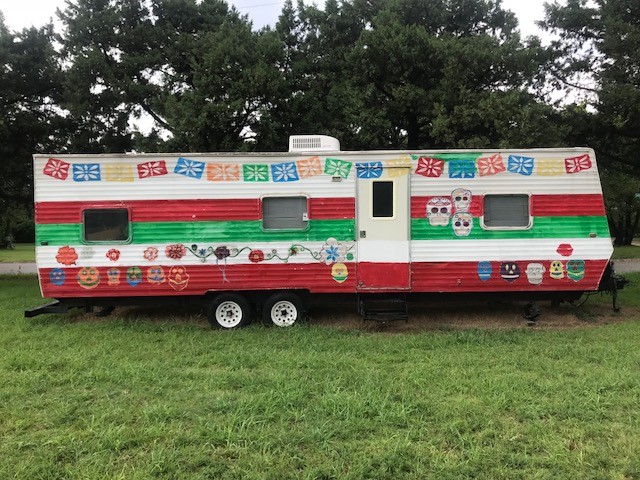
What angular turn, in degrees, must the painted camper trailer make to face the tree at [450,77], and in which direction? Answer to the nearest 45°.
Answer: approximately 45° to its left

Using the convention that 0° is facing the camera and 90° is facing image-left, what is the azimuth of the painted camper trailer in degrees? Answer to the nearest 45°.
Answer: approximately 270°

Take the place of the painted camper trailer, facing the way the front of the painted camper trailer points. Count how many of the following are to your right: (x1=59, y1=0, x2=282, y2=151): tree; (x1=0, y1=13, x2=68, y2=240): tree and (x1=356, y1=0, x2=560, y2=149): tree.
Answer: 0

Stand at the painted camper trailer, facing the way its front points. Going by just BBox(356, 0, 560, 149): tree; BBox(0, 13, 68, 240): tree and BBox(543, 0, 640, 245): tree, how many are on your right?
0

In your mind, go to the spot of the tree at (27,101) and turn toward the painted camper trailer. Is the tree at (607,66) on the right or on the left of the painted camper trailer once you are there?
left

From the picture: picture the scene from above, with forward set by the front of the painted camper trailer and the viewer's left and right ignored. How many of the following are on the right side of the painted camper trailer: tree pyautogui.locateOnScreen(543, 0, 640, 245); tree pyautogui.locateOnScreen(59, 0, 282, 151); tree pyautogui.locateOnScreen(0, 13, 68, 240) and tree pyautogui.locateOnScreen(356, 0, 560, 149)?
0

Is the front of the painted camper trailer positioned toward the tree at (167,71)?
no

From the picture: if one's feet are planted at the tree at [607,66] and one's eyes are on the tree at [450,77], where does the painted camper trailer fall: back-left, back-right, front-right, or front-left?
front-left

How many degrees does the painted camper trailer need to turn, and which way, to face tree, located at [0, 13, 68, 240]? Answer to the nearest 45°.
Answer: approximately 135° to its left
